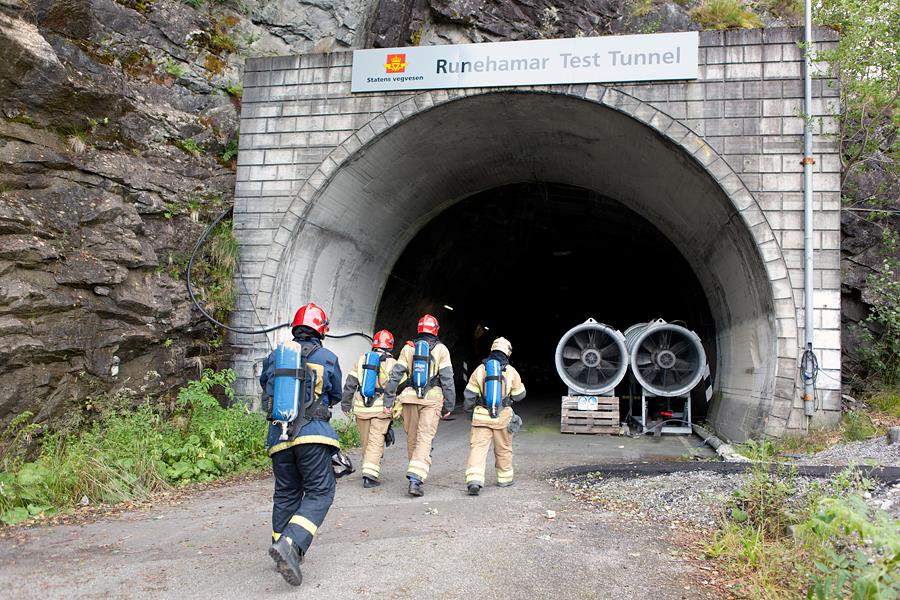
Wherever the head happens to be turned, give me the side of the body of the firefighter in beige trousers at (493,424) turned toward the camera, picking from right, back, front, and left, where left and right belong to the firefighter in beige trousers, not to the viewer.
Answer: back

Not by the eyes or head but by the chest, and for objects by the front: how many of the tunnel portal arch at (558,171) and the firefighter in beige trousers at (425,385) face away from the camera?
1

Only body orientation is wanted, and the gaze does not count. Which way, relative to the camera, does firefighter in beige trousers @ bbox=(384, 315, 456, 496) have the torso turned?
away from the camera

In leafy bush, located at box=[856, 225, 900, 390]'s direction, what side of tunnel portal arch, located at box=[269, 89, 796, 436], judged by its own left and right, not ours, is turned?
left

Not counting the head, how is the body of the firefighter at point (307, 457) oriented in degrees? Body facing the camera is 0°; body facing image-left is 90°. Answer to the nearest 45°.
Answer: approximately 225°

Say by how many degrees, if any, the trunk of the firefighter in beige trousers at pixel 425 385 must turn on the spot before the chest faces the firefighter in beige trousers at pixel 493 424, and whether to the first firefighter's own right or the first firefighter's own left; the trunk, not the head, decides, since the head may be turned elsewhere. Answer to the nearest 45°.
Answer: approximately 90° to the first firefighter's own right

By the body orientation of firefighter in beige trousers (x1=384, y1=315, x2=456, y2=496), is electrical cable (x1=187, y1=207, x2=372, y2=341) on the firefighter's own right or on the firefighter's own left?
on the firefighter's own left

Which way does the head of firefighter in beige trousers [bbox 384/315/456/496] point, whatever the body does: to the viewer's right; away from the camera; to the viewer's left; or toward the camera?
away from the camera

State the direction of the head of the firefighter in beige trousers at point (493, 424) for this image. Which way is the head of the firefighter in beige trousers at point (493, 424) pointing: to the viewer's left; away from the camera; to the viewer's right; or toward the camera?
away from the camera

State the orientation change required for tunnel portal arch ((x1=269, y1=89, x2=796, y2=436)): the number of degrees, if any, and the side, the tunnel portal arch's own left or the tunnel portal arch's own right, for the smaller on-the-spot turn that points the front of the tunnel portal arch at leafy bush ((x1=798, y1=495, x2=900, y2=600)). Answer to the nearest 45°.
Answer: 0° — it already faces it

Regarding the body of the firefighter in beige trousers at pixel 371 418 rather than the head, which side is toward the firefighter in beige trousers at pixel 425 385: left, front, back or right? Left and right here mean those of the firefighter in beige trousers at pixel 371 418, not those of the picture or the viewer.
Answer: right
